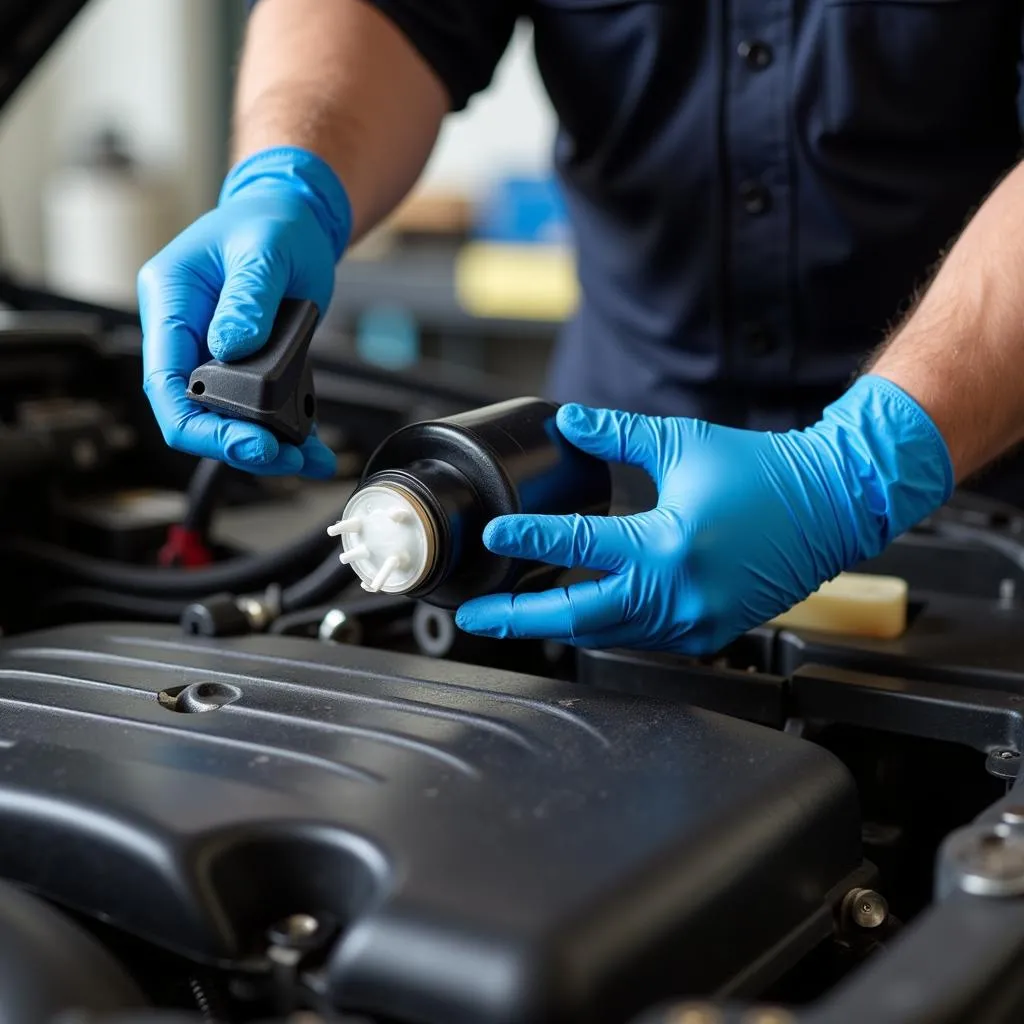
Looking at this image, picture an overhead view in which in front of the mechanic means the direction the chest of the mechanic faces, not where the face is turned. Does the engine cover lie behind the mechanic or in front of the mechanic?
in front

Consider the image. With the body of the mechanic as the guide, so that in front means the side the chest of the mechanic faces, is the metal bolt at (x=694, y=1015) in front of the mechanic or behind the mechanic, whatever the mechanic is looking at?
in front

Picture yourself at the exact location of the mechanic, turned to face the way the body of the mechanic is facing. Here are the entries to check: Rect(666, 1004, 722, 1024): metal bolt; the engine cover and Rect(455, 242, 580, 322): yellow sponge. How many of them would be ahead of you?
2

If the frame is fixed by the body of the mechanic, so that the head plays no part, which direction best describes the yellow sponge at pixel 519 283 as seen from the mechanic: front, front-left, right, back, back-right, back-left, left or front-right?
back
